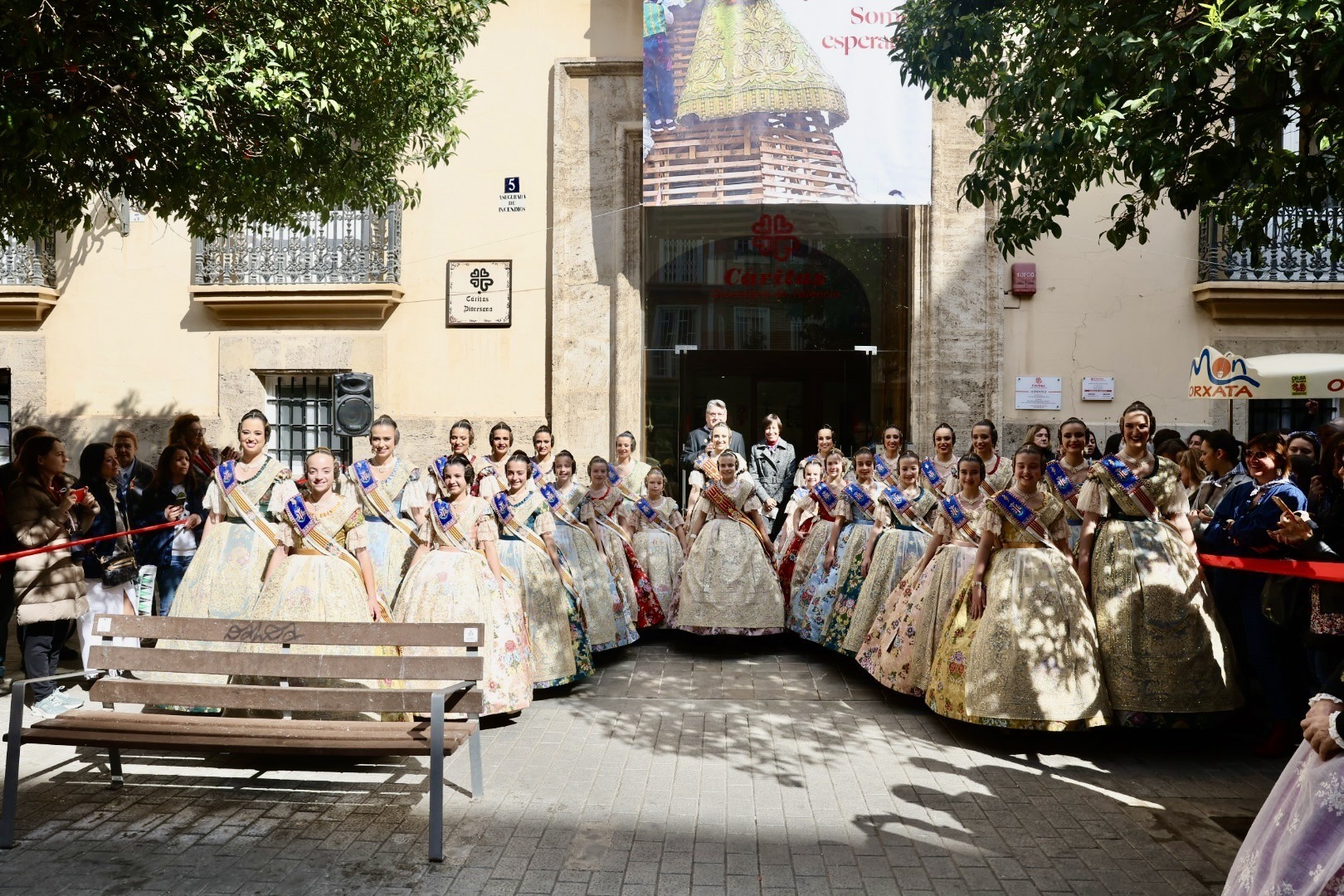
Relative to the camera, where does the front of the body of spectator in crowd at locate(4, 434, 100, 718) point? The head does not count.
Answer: to the viewer's right

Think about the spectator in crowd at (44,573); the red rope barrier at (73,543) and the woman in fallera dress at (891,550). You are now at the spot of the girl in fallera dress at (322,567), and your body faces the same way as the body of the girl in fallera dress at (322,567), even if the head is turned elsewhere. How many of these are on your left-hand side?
1

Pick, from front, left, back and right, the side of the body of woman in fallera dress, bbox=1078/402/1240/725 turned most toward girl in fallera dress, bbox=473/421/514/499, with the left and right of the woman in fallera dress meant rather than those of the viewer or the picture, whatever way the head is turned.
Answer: right

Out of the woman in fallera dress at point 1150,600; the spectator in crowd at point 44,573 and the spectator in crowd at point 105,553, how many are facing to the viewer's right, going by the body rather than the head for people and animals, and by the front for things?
2

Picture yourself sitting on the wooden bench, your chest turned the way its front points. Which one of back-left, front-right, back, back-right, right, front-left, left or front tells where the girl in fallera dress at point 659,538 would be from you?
back-left

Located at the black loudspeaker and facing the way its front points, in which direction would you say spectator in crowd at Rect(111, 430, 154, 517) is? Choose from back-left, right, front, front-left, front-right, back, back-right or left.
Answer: front-right

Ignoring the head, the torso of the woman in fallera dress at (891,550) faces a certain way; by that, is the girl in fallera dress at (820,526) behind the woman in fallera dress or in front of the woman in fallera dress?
behind

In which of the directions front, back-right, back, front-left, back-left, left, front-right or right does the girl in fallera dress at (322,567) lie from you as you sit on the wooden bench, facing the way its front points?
back

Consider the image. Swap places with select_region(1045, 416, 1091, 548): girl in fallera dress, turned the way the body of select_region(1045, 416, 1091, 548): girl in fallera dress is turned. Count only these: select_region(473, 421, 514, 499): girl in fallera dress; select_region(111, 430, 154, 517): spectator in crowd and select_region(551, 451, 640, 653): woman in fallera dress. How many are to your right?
3

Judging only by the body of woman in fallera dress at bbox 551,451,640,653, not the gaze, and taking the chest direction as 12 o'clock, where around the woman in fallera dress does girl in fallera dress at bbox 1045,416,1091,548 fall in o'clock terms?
The girl in fallera dress is roughly at 10 o'clock from the woman in fallera dress.

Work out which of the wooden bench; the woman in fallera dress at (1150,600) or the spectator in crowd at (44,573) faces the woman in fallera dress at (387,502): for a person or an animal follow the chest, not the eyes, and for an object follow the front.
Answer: the spectator in crowd

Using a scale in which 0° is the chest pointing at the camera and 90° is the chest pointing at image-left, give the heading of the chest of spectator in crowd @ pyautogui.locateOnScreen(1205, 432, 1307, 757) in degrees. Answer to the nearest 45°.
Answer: approximately 45°
